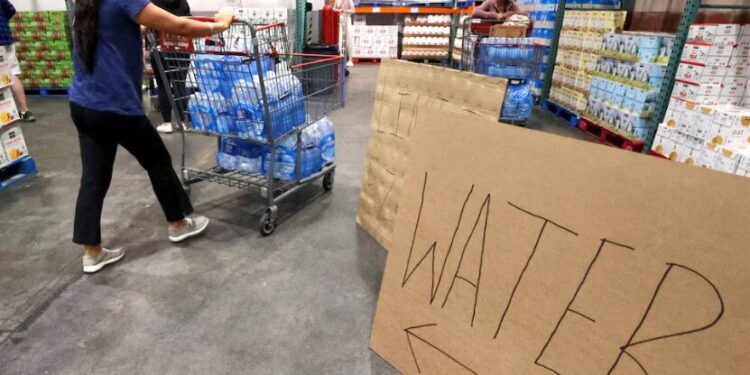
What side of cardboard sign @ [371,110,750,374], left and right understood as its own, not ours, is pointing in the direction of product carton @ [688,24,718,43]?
back

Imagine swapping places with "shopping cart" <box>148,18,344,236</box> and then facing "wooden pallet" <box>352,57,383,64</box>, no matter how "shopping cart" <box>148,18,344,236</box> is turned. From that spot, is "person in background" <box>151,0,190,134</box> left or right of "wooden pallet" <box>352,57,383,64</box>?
left

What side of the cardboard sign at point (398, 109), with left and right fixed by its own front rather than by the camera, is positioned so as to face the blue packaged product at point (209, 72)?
right

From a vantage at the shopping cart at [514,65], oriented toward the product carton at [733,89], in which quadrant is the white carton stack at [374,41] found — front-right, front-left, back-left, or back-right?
back-left

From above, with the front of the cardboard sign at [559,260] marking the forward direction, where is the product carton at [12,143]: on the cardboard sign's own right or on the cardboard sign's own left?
on the cardboard sign's own right

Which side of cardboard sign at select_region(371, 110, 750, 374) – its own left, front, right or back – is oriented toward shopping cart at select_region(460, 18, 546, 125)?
back

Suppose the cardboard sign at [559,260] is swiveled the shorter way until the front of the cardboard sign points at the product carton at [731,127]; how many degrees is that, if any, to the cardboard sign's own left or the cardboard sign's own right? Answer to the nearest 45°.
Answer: approximately 180°

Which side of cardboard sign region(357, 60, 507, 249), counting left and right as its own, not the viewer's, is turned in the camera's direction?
front

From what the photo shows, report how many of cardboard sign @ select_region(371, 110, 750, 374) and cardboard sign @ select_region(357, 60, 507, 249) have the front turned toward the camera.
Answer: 2

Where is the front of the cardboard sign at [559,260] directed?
toward the camera

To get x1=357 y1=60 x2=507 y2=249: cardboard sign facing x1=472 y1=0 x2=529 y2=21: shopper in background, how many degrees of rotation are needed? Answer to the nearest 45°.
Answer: approximately 180°

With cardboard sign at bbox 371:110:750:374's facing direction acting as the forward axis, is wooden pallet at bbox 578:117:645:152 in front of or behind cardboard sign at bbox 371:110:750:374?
behind

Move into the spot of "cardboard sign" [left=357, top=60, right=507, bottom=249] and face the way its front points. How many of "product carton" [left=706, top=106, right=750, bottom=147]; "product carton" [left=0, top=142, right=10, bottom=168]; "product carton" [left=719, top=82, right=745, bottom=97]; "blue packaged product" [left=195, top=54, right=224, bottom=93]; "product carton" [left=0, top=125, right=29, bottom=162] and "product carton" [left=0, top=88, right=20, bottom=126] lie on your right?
4

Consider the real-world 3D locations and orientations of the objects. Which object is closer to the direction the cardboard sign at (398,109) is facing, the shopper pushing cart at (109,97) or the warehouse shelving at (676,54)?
the shopper pushing cart

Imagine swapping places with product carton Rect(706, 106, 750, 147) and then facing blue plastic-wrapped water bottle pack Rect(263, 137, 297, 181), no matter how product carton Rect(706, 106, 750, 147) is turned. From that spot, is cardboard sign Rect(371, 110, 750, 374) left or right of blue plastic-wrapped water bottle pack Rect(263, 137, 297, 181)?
left
